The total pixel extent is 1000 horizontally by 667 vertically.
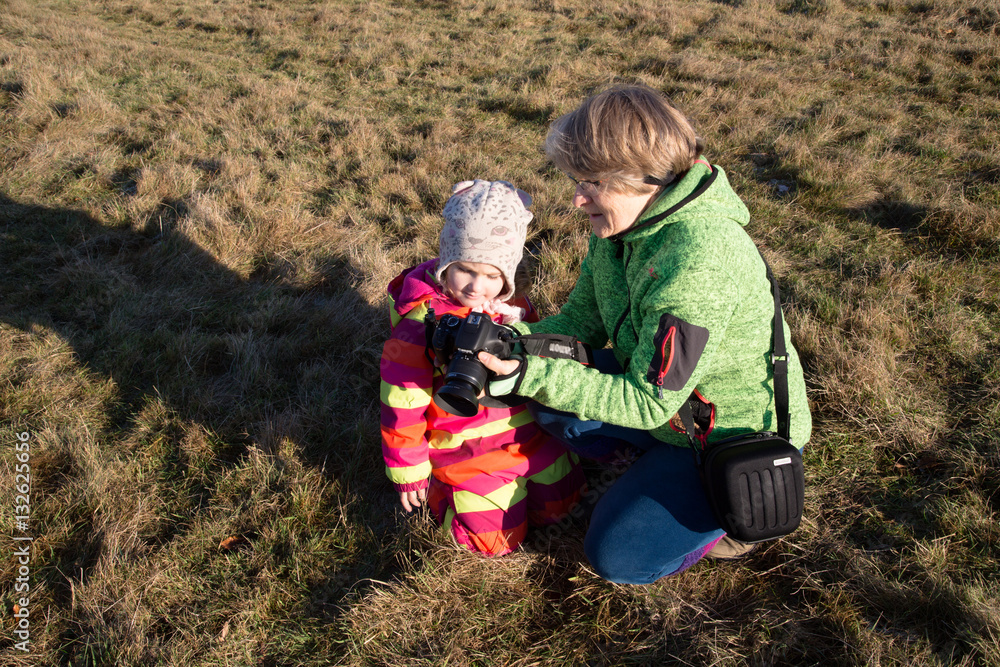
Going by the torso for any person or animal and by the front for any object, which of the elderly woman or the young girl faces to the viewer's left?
the elderly woman

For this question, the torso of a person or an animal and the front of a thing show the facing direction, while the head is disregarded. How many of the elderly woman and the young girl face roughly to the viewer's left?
1

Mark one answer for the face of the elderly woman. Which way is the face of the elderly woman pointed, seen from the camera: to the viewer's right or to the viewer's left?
to the viewer's left

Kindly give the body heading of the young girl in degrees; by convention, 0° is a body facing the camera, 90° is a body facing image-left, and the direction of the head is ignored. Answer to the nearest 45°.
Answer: approximately 315°

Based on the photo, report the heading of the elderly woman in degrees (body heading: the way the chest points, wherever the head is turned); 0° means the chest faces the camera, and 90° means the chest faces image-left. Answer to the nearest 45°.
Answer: approximately 90°
